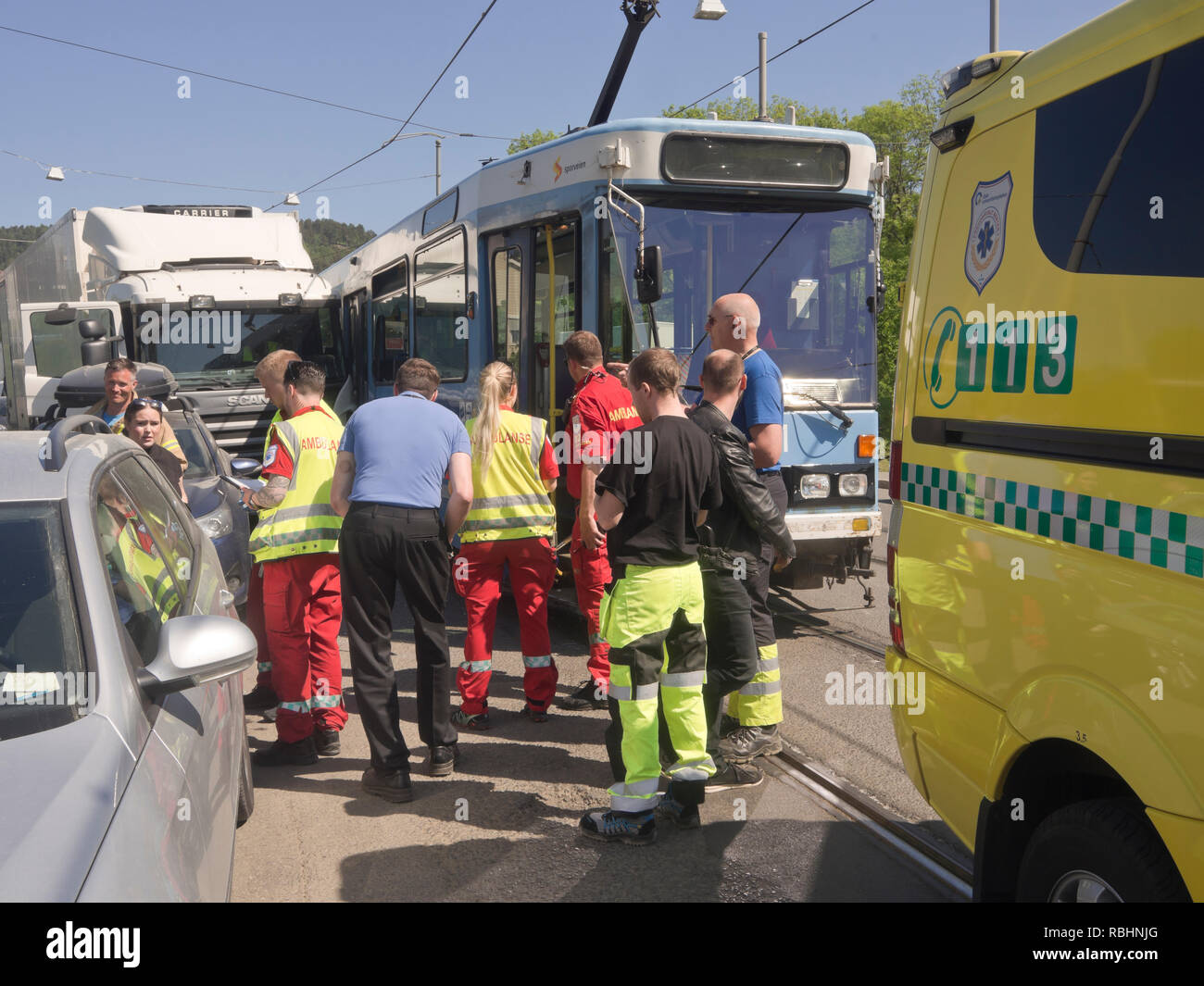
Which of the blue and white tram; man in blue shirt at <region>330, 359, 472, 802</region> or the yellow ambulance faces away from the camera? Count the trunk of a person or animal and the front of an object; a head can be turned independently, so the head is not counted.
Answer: the man in blue shirt

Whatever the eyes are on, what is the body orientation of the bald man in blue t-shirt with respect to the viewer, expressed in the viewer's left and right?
facing to the left of the viewer

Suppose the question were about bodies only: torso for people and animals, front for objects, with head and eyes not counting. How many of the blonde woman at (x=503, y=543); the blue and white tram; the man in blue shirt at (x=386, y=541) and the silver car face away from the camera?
2

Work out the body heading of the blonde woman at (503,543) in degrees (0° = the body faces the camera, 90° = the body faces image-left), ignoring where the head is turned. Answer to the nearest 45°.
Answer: approximately 180°

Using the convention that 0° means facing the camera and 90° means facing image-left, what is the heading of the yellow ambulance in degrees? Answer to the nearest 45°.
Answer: approximately 315°

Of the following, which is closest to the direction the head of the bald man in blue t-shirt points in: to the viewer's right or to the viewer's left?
to the viewer's left

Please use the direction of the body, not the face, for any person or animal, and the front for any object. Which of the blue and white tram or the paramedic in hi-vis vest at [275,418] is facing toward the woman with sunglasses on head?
the paramedic in hi-vis vest

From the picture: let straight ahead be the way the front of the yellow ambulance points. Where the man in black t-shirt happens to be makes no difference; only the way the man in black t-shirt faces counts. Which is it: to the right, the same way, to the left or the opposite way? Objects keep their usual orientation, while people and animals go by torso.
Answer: the opposite way

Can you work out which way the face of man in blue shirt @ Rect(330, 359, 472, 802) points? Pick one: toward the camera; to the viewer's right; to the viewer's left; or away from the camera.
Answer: away from the camera

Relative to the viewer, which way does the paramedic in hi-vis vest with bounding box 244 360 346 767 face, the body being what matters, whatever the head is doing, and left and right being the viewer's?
facing away from the viewer and to the left of the viewer

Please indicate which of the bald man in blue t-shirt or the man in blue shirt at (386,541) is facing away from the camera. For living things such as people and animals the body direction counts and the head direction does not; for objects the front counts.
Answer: the man in blue shirt

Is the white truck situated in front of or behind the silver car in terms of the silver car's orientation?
behind
